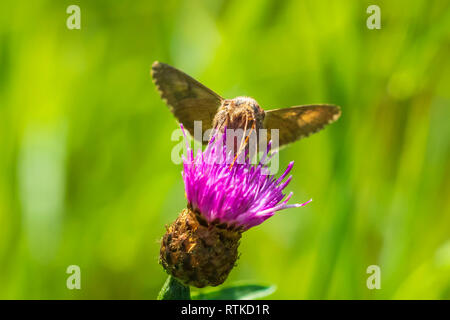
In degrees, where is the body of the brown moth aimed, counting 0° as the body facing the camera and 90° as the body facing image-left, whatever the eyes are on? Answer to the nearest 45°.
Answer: approximately 0°
